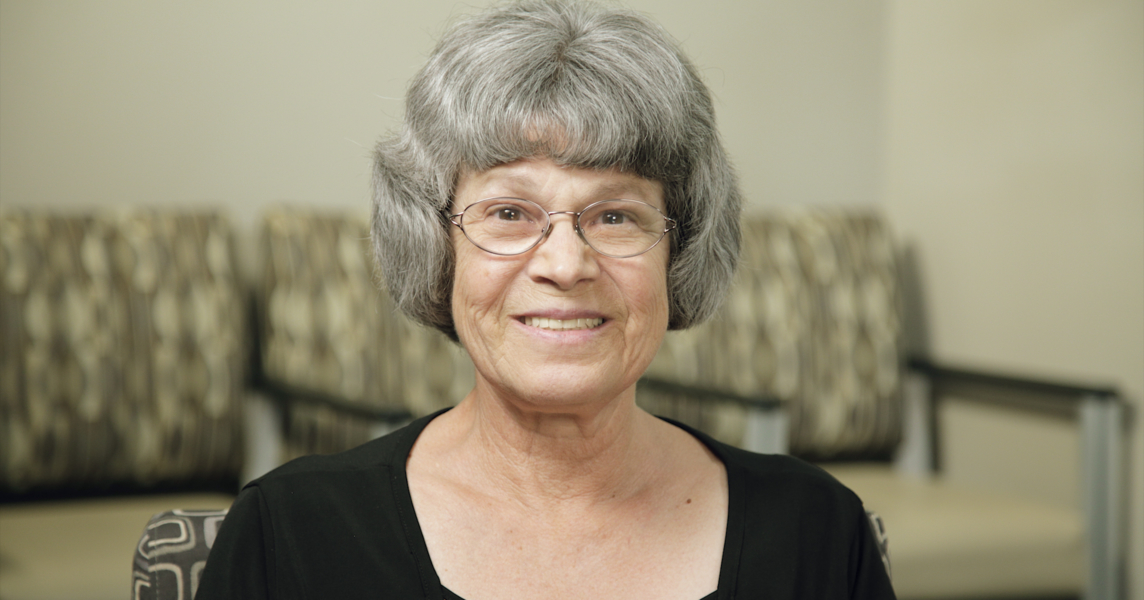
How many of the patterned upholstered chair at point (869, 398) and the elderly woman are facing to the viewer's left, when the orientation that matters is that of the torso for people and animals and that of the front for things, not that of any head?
0

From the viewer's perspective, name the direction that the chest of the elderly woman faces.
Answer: toward the camera

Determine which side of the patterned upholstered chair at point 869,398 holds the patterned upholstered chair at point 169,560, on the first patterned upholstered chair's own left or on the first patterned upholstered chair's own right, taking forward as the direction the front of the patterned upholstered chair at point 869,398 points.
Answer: on the first patterned upholstered chair's own right

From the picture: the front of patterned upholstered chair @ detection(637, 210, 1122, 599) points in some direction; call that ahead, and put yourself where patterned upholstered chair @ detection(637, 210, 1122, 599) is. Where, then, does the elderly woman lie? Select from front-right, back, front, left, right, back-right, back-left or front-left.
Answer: front-right

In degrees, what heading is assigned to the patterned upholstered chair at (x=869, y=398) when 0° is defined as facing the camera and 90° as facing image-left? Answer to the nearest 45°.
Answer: approximately 315°

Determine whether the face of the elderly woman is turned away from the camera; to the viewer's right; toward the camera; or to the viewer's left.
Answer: toward the camera

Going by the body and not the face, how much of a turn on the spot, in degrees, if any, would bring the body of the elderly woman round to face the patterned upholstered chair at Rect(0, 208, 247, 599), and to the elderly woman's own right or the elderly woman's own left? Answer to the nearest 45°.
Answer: approximately 135° to the elderly woman's own right
